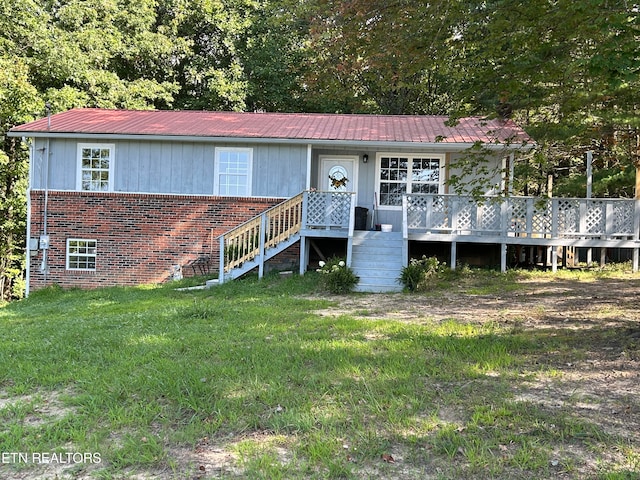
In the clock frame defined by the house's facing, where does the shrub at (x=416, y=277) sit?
The shrub is roughly at 10 o'clock from the house.

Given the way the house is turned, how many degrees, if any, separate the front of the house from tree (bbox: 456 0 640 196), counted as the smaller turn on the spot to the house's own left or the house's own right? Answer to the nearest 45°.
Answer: approximately 45° to the house's own left

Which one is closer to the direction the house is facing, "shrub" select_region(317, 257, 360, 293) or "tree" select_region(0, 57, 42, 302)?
the shrub

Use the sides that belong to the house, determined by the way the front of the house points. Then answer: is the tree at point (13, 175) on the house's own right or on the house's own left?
on the house's own right

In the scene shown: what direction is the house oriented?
toward the camera

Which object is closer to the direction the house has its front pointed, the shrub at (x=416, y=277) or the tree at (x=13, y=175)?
the shrub
